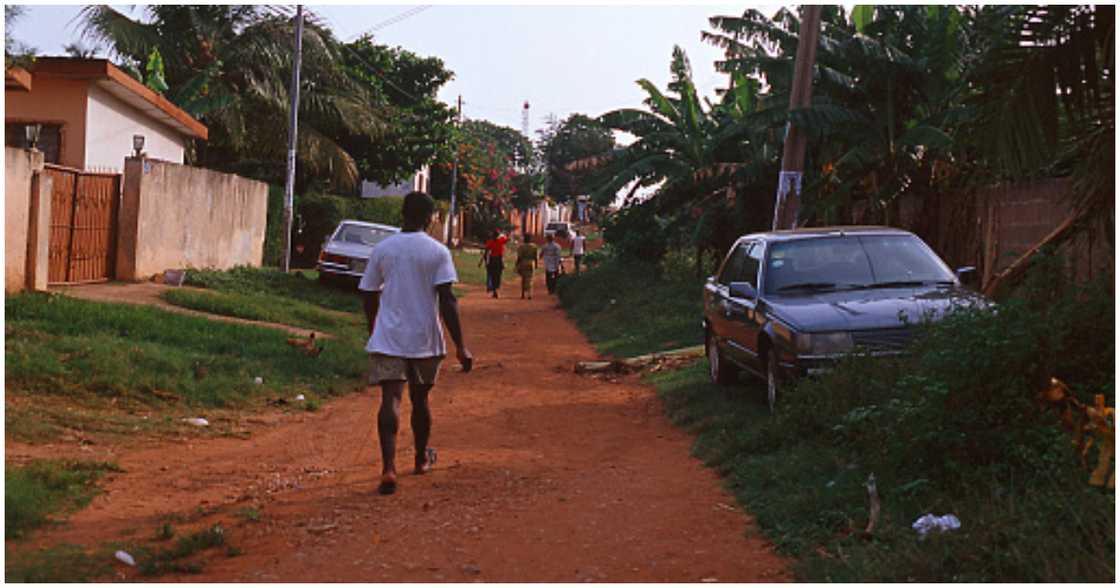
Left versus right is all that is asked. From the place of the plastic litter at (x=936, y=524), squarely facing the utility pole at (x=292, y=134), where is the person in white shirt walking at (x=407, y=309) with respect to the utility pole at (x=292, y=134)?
left

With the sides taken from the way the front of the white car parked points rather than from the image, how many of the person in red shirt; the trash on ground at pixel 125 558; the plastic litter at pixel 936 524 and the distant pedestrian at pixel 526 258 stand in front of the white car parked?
2

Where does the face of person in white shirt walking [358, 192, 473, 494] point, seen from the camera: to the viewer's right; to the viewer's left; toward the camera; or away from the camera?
away from the camera
